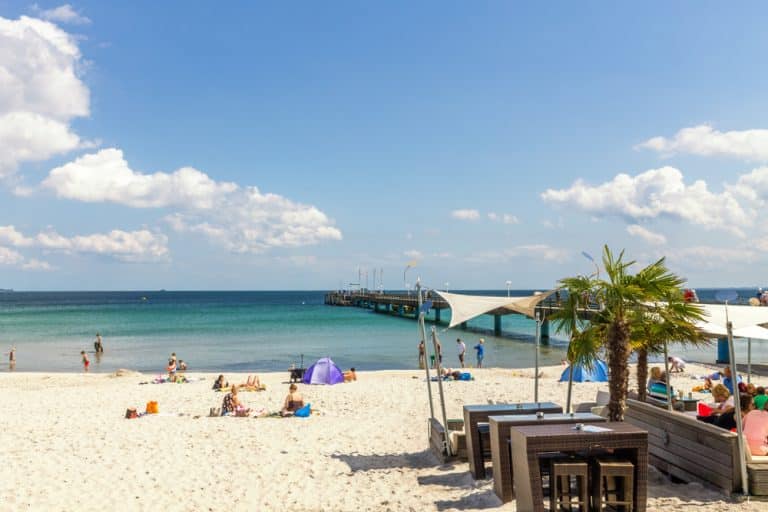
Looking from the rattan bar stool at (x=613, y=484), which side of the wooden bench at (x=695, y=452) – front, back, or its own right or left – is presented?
back

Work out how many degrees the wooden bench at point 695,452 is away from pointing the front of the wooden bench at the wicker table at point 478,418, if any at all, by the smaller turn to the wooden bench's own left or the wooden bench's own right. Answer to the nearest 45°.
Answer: approximately 135° to the wooden bench's own left

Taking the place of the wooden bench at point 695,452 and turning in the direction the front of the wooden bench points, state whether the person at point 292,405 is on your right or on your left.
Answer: on your left

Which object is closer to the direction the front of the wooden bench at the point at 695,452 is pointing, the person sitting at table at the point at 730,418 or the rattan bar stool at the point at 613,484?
the person sitting at table

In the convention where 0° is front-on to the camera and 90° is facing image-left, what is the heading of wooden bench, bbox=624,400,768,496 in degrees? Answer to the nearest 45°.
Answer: approximately 225°

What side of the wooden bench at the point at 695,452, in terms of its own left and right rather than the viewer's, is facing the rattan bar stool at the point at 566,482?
back

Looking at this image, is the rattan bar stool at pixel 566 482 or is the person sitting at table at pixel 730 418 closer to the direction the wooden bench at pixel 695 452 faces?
the person sitting at table

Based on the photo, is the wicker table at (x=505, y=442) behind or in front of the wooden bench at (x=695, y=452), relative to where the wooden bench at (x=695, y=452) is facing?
behind
